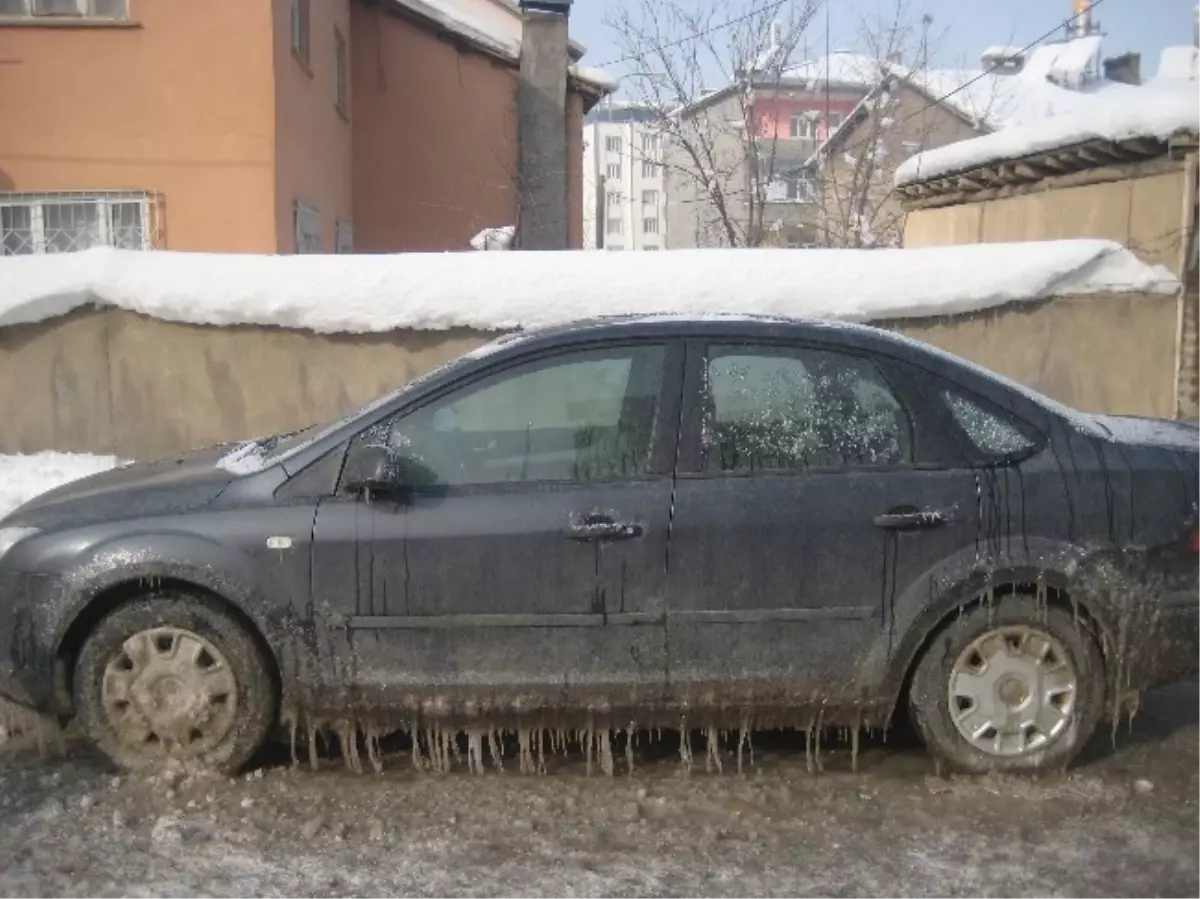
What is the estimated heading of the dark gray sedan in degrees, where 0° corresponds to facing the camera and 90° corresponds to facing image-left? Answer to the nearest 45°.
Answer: approximately 90°

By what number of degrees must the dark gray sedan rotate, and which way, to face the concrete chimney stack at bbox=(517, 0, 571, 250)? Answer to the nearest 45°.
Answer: approximately 90° to its right

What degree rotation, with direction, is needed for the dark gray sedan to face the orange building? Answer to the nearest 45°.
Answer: approximately 45° to its right

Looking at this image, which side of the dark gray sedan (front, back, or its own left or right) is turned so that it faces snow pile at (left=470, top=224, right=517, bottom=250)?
right

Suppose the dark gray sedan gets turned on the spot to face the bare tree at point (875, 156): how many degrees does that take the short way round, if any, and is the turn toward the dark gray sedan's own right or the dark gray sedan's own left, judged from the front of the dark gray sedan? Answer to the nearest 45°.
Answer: approximately 90° to the dark gray sedan's own right

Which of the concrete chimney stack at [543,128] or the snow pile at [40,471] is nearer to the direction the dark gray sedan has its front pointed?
the snow pile

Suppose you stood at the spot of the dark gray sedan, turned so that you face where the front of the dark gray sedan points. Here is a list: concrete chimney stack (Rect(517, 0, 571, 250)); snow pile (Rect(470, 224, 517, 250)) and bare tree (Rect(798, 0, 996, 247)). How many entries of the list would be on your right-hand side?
3

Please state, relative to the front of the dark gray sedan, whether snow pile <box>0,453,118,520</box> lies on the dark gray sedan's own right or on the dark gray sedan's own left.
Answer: on the dark gray sedan's own right

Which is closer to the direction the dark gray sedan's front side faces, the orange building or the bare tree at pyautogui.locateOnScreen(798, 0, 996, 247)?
the orange building
